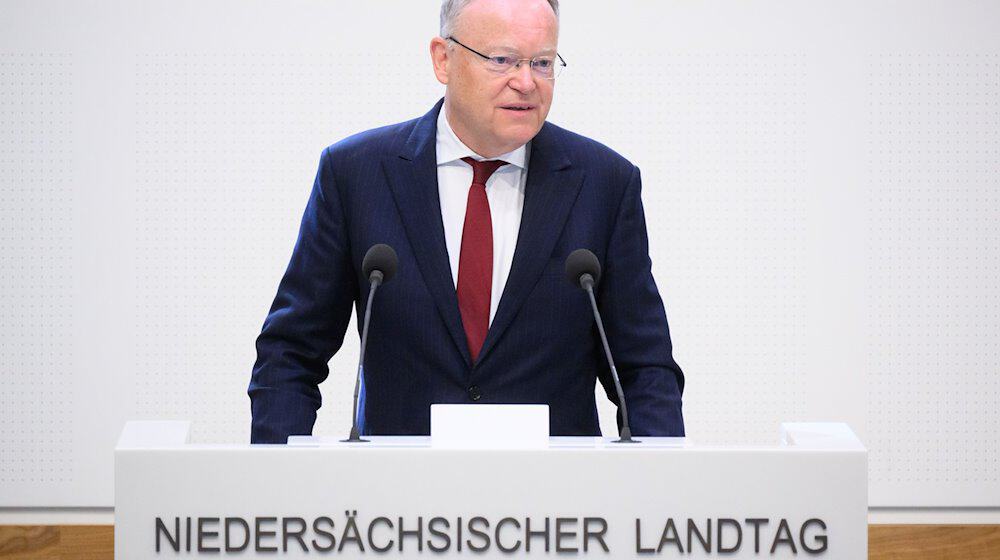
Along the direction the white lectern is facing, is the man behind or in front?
behind

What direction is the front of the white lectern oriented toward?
toward the camera

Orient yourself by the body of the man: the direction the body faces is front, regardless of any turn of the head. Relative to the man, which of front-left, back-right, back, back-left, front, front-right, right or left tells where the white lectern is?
front

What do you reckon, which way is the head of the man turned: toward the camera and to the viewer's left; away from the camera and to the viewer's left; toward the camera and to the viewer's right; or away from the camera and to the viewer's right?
toward the camera and to the viewer's right

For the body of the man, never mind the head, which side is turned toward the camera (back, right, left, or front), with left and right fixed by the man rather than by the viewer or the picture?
front
